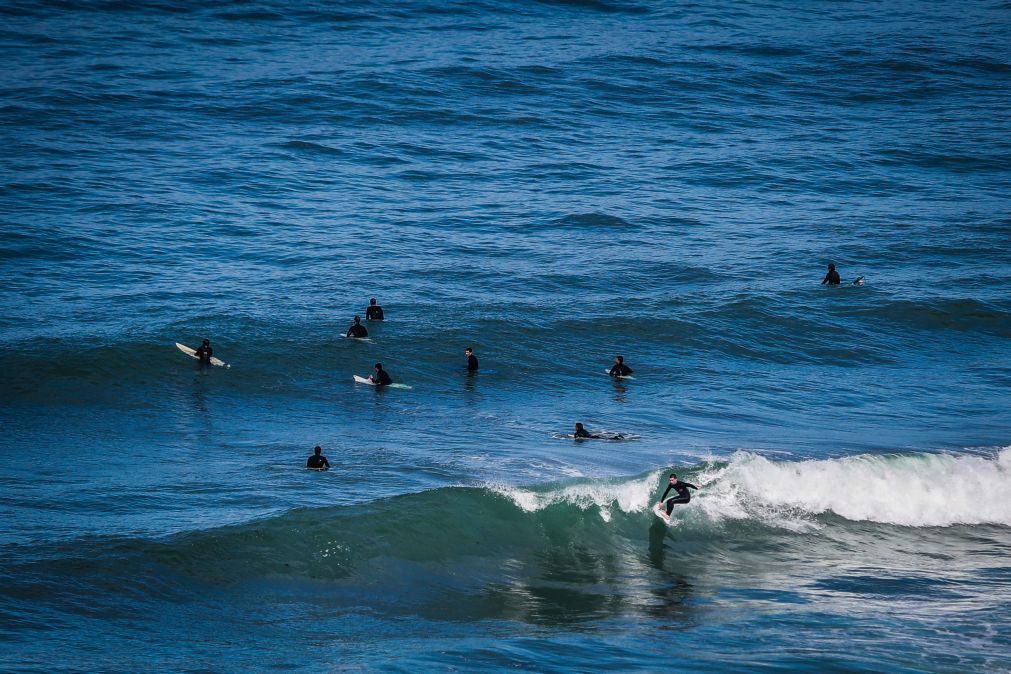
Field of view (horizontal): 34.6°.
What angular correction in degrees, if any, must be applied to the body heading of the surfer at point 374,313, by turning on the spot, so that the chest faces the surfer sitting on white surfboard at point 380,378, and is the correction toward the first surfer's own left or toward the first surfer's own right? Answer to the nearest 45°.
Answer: approximately 180°

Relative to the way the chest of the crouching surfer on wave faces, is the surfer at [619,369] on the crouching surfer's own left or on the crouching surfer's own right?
on the crouching surfer's own right

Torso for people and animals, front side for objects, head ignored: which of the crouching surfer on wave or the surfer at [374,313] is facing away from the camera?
the surfer

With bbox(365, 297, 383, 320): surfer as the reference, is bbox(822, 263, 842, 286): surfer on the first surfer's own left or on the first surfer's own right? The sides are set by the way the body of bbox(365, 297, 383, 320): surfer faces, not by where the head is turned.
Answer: on the first surfer's own right

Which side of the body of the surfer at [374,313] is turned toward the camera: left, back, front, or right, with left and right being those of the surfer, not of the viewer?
back

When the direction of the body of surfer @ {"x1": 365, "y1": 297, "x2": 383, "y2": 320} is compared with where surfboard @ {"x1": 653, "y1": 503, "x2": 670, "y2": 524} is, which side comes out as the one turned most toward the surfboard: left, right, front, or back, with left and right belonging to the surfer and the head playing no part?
back

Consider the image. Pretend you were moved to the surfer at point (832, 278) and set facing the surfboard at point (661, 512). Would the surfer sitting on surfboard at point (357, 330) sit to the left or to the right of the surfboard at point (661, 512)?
right

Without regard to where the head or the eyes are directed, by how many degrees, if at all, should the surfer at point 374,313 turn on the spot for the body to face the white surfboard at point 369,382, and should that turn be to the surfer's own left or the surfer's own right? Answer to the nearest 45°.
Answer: approximately 180°
